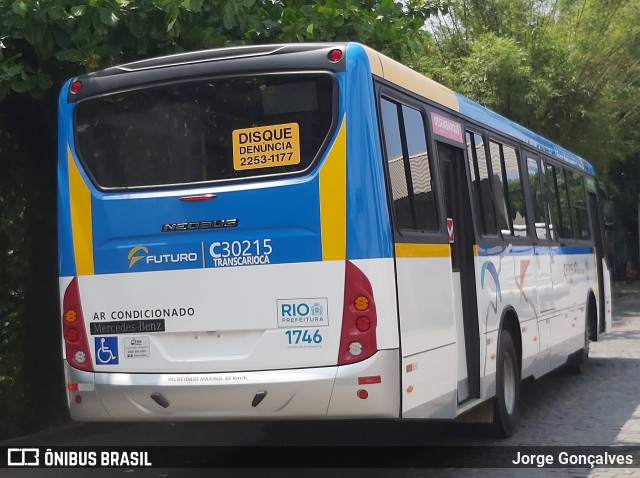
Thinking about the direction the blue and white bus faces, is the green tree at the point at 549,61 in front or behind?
in front

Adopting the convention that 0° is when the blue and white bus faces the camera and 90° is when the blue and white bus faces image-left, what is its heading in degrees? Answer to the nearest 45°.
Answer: approximately 225°
